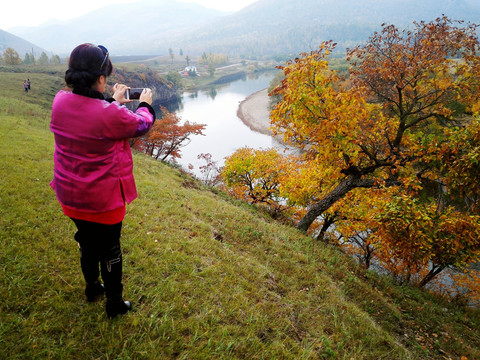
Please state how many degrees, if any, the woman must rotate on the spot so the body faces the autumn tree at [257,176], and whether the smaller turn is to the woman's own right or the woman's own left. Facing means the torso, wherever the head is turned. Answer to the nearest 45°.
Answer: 0° — they already face it

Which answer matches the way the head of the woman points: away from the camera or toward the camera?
away from the camera

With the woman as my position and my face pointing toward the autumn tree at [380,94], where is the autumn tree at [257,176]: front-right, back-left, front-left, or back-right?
front-left

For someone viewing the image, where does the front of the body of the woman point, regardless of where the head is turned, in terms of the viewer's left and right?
facing away from the viewer and to the right of the viewer

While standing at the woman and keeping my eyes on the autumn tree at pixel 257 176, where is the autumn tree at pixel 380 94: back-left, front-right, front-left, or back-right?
front-right

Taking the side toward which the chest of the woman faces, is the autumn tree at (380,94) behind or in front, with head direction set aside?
in front
